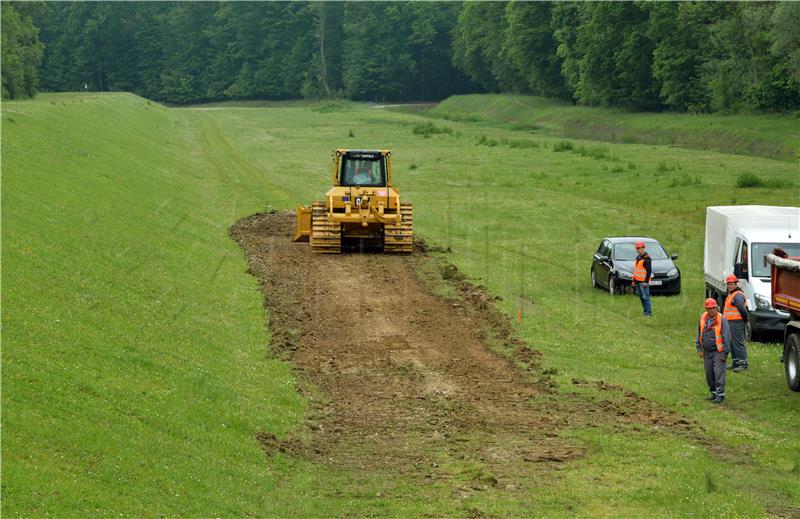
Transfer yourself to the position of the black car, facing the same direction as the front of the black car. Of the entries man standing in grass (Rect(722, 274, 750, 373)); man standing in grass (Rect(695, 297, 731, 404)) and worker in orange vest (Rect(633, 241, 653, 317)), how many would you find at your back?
0

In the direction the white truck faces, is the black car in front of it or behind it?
behind

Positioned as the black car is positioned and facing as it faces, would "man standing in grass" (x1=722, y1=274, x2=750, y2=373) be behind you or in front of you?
in front

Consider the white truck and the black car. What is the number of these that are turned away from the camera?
0

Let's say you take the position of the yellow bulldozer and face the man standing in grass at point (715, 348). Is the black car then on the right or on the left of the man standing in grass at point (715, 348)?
left

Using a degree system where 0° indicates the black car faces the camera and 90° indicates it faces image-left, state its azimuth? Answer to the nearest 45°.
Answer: approximately 315°

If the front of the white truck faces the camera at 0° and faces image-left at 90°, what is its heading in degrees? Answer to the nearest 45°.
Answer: approximately 315°

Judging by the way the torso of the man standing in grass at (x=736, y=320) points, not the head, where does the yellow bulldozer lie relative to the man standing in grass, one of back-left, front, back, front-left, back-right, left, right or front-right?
right

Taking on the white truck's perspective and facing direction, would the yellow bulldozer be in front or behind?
behind

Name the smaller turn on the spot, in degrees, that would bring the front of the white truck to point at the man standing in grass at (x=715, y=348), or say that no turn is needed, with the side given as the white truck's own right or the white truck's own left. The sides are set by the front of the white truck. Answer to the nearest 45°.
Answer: approximately 45° to the white truck's own right

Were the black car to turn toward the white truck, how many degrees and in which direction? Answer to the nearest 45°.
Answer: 0° — it already faces it

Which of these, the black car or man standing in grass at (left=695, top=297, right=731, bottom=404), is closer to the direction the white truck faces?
the man standing in grass
